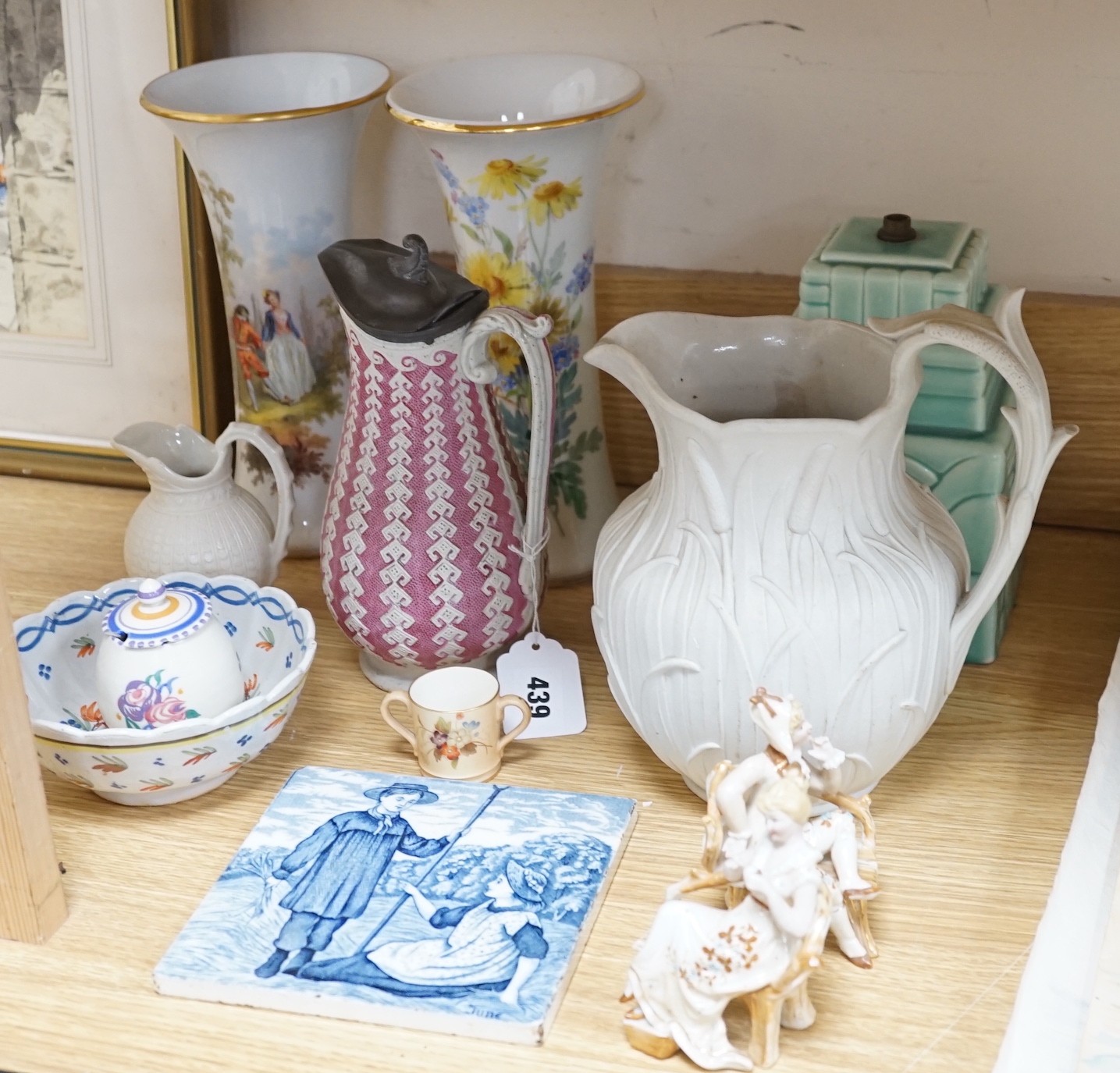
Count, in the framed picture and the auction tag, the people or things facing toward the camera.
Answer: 2

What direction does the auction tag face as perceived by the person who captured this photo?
facing the viewer

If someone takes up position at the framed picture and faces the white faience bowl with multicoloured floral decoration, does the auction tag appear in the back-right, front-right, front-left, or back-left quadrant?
front-left

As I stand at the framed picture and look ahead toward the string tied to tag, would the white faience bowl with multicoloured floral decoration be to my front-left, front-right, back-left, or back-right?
front-right

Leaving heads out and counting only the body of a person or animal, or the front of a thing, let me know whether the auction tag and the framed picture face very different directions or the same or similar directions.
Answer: same or similar directions

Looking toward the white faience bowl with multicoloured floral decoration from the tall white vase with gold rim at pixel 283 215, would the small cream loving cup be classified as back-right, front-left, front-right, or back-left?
front-left

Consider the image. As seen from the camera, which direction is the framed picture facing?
toward the camera
